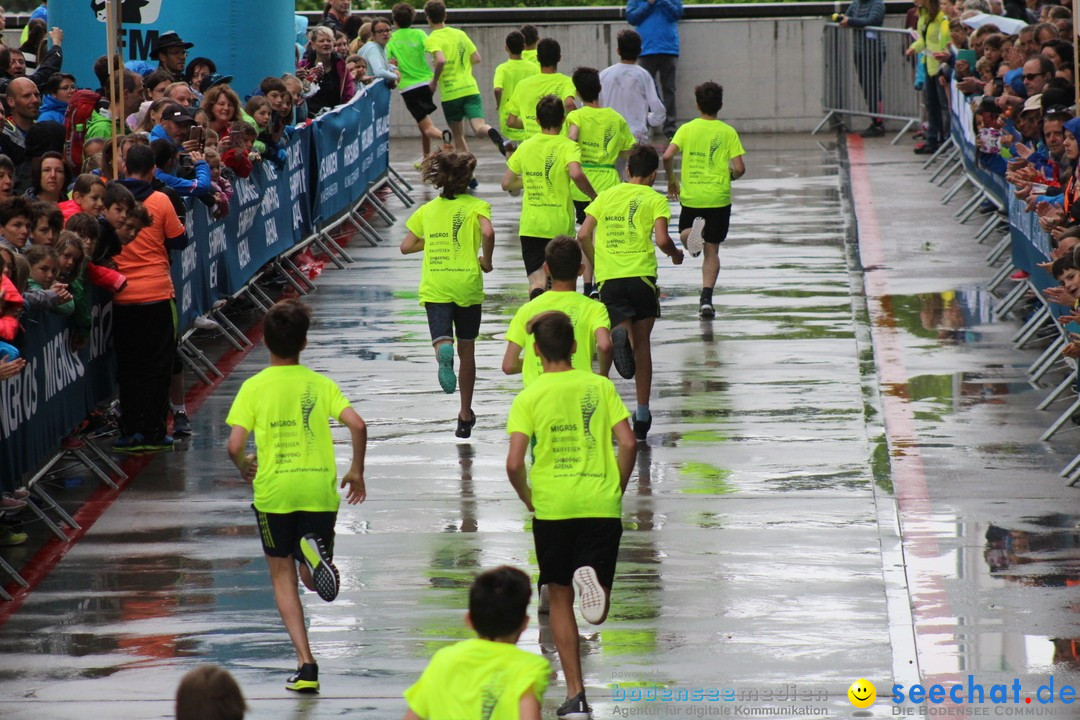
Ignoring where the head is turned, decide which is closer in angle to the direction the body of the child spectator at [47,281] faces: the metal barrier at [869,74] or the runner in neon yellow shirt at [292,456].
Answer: the runner in neon yellow shirt

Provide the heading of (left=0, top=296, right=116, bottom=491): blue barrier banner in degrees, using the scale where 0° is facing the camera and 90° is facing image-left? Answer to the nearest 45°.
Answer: approximately 315°

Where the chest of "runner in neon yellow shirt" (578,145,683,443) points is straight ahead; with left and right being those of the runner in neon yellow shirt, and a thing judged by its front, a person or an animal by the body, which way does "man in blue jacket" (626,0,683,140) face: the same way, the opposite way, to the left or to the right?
the opposite way

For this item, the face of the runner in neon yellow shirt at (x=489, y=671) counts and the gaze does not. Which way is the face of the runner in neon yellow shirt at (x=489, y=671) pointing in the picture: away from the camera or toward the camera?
away from the camera

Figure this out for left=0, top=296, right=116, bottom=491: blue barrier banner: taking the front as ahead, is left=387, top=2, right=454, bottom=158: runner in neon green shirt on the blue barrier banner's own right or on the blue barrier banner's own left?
on the blue barrier banner's own left

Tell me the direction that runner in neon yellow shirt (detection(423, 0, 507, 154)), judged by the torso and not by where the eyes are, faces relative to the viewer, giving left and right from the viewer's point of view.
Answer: facing away from the viewer and to the left of the viewer

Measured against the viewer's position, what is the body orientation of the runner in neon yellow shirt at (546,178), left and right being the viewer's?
facing away from the viewer

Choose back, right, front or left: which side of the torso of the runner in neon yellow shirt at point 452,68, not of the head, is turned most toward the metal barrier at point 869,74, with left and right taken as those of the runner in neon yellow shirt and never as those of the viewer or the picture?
right

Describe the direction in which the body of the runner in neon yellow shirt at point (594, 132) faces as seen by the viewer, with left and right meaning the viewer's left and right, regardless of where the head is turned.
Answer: facing away from the viewer

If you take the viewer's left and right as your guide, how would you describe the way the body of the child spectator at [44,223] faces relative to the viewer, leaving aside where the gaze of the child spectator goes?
facing the viewer and to the right of the viewer

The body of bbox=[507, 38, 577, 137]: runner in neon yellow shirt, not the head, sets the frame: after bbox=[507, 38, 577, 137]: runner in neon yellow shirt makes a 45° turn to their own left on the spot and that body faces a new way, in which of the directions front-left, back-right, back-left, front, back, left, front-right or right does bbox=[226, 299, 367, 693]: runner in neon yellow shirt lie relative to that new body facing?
back-left

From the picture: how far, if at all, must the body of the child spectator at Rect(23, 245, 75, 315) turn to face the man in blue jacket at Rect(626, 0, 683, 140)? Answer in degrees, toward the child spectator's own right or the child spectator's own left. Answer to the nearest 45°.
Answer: approximately 90° to the child spectator's own left

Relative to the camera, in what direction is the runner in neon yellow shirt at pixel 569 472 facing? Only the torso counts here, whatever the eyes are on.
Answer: away from the camera

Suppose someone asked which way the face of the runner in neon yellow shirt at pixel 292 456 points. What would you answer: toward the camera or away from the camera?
away from the camera

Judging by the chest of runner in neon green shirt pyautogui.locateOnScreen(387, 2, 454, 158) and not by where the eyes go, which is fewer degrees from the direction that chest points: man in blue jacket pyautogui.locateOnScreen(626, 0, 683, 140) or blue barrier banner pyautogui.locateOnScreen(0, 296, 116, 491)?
the man in blue jacket
